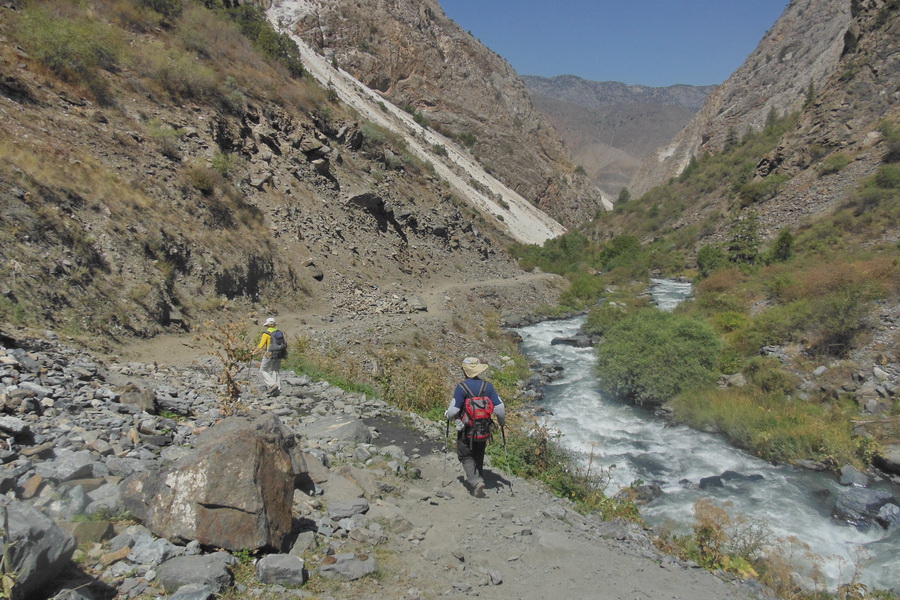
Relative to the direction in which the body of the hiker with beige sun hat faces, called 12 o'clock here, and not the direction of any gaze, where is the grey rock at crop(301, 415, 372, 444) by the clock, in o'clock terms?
The grey rock is roughly at 10 o'clock from the hiker with beige sun hat.

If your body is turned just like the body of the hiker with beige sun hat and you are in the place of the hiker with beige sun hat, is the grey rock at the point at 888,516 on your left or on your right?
on your right

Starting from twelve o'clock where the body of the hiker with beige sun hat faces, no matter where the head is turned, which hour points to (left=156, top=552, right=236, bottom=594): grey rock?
The grey rock is roughly at 7 o'clock from the hiker with beige sun hat.

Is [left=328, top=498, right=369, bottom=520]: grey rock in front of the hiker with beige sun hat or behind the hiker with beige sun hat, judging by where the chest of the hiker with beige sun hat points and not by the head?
behind

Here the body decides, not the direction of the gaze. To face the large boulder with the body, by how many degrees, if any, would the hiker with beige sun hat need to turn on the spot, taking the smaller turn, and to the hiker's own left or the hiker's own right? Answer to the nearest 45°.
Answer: approximately 135° to the hiker's own left

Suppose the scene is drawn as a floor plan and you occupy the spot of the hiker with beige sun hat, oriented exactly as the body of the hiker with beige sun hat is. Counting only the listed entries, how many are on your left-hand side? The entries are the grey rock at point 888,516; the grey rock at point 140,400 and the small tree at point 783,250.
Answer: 1

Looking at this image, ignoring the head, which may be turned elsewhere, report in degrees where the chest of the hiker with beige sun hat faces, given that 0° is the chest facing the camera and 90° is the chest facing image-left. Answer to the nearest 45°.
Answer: approximately 180°

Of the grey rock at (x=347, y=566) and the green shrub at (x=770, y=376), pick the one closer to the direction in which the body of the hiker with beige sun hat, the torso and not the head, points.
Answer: the green shrub

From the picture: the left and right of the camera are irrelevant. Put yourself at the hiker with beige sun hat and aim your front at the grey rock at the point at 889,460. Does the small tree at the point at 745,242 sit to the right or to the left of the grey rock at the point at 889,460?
left

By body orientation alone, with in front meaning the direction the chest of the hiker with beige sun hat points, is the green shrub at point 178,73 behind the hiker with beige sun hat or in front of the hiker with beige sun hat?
in front

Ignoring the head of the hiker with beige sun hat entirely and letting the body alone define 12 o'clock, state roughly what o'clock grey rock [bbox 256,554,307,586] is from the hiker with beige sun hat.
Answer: The grey rock is roughly at 7 o'clock from the hiker with beige sun hat.

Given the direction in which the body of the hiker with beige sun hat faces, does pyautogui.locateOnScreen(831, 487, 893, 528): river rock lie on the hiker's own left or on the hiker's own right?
on the hiker's own right

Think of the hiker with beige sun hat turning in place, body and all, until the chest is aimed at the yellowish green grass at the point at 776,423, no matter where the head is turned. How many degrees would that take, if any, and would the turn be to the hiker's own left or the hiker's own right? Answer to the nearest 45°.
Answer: approximately 45° to the hiker's own right
